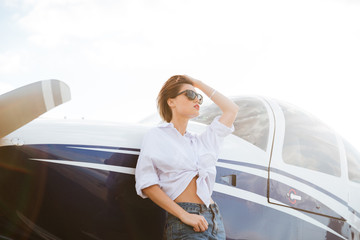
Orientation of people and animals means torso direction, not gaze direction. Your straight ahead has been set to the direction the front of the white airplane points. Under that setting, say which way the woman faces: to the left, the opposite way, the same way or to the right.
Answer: to the left

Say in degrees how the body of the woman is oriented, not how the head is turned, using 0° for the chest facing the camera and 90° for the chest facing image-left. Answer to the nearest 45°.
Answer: approximately 315°
